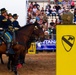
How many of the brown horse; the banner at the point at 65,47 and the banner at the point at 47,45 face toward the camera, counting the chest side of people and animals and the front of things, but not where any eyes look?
2

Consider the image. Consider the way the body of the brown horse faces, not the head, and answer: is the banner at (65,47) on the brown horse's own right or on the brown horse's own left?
on the brown horse's own right

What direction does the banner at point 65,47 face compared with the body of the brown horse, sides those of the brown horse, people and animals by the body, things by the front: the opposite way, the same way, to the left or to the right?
to the right

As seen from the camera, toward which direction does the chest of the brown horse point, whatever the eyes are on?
to the viewer's right

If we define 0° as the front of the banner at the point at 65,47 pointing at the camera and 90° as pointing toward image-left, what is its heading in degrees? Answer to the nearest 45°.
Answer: approximately 0°

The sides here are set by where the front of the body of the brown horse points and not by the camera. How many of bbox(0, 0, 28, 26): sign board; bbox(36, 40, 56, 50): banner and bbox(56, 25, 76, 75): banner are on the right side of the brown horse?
1
